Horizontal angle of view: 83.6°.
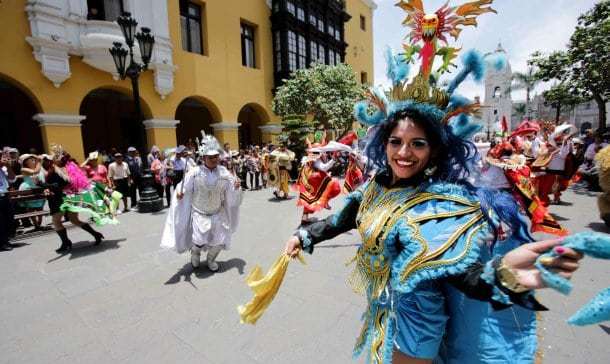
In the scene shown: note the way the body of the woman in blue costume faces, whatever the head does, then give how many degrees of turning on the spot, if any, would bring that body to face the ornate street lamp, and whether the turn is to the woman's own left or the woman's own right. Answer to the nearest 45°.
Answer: approximately 90° to the woman's own right

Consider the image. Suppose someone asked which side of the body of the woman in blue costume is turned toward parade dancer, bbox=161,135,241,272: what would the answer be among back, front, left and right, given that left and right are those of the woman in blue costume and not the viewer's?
right

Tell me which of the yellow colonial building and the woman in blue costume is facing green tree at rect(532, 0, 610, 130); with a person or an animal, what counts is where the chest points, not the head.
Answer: the yellow colonial building

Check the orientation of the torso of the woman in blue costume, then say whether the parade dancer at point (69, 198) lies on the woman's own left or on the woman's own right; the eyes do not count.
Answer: on the woman's own right

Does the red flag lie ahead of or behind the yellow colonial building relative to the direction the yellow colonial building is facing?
ahead

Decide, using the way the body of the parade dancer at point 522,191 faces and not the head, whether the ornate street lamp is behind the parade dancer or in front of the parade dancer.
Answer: in front

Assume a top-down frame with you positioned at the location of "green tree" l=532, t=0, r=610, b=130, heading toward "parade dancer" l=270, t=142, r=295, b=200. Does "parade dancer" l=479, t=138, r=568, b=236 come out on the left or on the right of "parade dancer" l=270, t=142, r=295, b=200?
left

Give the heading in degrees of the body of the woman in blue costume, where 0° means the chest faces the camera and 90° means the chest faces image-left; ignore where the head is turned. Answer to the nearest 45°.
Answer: approximately 45°

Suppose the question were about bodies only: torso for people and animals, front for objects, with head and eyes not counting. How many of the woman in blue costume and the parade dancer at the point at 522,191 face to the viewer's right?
0

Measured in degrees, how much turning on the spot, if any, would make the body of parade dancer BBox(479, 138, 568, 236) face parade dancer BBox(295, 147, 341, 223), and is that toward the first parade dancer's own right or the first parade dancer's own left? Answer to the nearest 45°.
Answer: approximately 45° to the first parade dancer's own right

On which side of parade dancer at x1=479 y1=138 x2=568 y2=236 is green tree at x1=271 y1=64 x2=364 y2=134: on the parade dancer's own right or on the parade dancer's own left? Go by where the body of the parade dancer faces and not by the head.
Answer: on the parade dancer's own right

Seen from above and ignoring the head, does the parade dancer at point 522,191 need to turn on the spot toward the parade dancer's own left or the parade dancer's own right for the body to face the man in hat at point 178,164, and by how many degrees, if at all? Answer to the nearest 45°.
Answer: approximately 45° to the parade dancer's own right
